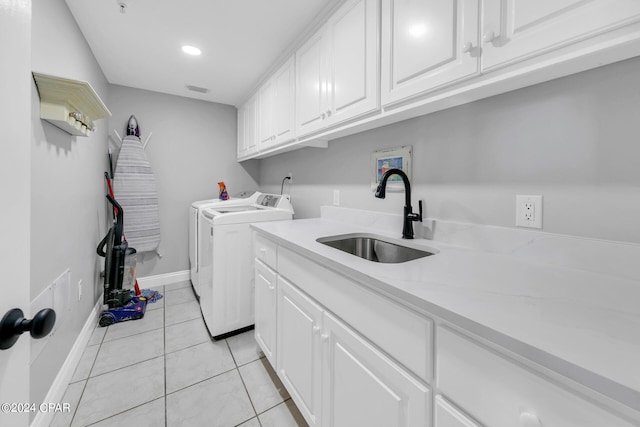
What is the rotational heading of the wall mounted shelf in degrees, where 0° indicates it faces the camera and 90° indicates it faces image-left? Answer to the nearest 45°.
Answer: approximately 270°

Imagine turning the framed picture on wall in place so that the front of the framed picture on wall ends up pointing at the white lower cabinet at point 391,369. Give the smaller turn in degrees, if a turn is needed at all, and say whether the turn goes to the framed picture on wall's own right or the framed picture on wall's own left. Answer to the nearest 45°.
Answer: approximately 45° to the framed picture on wall's own left

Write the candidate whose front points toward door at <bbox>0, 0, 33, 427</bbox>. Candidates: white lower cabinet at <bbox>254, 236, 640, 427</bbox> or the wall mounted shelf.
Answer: the white lower cabinet

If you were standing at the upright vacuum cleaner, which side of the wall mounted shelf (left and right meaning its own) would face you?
left

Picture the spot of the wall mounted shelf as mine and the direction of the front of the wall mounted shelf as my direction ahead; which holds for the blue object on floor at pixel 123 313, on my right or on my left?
on my left

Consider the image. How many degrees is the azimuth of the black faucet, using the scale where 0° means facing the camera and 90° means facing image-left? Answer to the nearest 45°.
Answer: approximately 45°

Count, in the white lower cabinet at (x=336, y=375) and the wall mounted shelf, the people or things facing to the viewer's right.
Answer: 1
